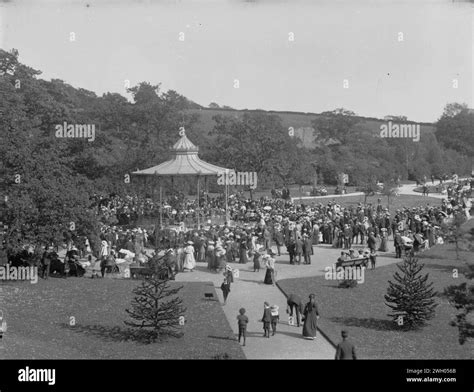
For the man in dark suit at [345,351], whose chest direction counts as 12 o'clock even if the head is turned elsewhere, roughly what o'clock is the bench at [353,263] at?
The bench is roughly at 12 o'clock from the man in dark suit.

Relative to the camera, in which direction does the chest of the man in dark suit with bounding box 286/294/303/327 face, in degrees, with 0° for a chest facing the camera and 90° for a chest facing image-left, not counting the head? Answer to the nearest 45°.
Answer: approximately 180°

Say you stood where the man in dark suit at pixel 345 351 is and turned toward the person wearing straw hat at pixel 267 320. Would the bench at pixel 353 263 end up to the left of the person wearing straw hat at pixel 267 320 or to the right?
right

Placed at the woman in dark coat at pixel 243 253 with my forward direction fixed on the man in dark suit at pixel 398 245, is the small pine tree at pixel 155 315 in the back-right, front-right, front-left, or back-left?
back-right

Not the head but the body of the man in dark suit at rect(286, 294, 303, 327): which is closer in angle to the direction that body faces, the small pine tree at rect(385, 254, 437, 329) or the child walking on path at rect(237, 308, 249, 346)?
the small pine tree

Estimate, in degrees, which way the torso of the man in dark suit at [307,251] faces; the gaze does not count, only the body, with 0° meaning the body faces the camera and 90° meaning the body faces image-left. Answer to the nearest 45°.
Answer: approximately 180°

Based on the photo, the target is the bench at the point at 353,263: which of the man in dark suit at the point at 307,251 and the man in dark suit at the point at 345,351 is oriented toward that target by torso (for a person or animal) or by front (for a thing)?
the man in dark suit at the point at 345,351

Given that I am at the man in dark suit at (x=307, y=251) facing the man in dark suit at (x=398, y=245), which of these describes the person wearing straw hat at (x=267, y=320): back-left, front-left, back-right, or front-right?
back-right

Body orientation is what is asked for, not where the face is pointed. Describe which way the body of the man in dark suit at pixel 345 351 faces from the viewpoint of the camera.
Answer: away from the camera

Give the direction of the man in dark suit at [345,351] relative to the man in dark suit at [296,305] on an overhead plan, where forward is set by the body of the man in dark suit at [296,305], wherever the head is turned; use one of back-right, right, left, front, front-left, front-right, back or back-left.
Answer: back

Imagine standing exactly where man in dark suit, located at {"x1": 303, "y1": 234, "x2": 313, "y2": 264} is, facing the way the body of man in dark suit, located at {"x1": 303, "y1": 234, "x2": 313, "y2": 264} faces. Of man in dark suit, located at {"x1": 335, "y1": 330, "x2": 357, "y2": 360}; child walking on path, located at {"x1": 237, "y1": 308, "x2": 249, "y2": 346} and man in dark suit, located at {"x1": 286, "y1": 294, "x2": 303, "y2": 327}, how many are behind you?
3
